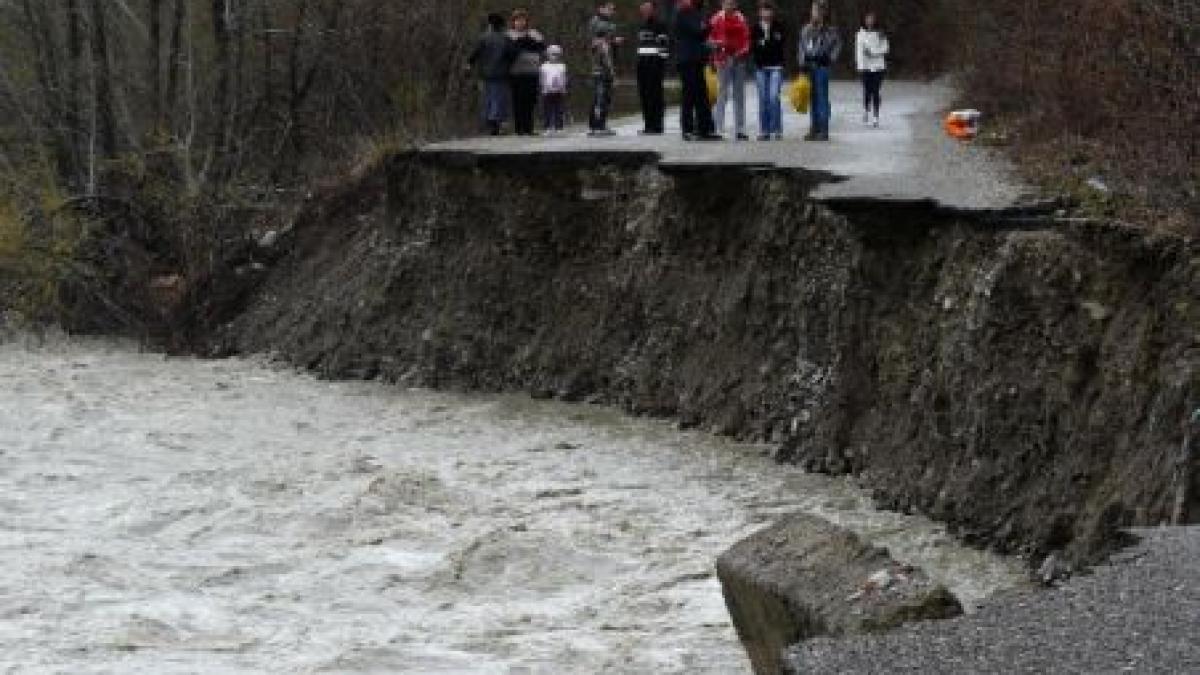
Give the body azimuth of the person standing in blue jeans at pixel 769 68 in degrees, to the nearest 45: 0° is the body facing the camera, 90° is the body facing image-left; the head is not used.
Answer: approximately 0°

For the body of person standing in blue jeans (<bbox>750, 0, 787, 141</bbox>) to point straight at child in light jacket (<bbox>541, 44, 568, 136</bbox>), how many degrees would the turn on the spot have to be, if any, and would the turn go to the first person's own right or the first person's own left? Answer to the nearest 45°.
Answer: approximately 135° to the first person's own right

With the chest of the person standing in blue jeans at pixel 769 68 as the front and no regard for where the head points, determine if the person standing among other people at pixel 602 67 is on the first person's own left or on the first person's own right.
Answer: on the first person's own right

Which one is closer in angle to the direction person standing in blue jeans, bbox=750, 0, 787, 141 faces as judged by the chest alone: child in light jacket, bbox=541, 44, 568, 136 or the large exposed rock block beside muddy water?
the large exposed rock block beside muddy water

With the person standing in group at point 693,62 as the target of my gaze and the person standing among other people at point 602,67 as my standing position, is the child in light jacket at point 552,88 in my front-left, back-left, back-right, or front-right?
back-right

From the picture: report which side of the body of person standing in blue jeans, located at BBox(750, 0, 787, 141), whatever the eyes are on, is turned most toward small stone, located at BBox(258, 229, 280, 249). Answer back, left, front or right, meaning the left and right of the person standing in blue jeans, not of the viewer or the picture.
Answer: right

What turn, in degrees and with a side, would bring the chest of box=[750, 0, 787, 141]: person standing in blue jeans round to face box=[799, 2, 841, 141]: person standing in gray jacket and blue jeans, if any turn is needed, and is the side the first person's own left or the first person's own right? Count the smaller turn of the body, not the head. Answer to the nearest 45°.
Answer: approximately 135° to the first person's own left

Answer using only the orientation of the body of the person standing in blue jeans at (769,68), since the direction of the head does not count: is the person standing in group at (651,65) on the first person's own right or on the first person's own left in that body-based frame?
on the first person's own right

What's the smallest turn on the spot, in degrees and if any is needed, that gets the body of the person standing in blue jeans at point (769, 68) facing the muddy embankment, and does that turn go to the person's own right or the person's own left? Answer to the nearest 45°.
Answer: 0° — they already face it
